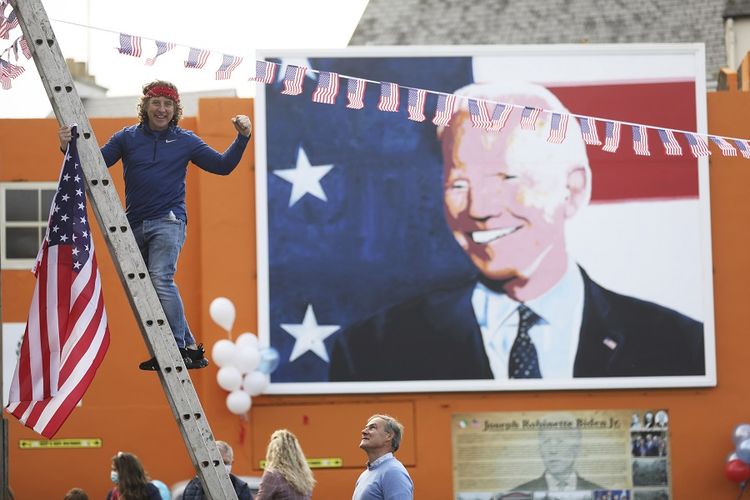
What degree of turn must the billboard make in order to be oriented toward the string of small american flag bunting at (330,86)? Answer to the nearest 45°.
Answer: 0° — it already faces it

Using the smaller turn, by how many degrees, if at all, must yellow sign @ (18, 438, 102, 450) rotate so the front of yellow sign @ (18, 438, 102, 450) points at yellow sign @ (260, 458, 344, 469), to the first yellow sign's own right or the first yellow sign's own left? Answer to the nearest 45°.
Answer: approximately 90° to the first yellow sign's own left

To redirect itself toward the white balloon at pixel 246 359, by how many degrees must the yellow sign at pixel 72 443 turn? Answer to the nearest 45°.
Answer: approximately 45° to its left

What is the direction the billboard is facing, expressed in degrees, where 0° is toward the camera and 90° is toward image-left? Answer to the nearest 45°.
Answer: approximately 0°
